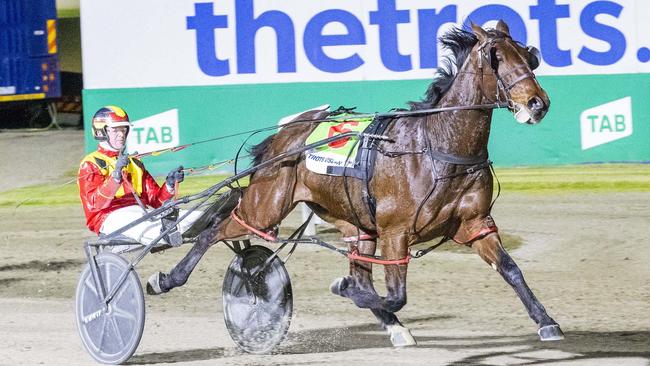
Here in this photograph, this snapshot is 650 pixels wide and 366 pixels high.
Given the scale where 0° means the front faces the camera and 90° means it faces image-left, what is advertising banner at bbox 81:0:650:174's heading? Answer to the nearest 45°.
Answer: approximately 0°

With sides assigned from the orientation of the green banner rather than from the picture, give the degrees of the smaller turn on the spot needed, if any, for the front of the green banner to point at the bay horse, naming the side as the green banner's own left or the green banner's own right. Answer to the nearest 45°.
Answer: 0° — it already faces it

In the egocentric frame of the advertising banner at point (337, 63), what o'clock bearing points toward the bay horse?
The bay horse is roughly at 12 o'clock from the advertising banner.

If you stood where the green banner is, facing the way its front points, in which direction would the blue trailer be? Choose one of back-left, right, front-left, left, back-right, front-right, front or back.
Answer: back-right

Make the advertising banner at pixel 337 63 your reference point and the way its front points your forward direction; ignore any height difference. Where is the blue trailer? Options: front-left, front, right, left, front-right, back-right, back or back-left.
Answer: back-right
